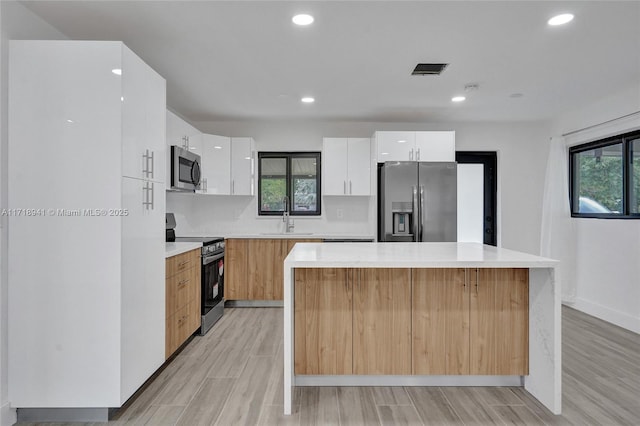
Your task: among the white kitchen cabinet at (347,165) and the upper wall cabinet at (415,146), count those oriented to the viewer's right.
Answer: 0

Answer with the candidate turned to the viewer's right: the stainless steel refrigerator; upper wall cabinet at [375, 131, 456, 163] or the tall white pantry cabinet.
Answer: the tall white pantry cabinet

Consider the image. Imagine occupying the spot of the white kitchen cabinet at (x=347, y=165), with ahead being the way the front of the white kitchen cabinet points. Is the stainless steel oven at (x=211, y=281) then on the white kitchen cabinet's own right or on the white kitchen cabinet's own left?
on the white kitchen cabinet's own right

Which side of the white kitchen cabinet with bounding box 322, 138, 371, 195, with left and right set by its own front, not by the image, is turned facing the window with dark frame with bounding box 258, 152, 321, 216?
right

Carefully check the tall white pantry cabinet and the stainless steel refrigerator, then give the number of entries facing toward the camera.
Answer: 1

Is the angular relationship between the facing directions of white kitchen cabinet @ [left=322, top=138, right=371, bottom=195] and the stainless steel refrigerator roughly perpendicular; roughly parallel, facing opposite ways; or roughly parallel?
roughly parallel

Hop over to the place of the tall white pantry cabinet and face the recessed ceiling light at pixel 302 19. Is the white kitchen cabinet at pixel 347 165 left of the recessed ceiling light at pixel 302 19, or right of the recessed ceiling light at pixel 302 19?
left

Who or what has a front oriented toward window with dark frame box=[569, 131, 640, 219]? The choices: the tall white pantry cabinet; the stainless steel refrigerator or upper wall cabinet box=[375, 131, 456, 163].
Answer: the tall white pantry cabinet

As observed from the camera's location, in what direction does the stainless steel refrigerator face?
facing the viewer

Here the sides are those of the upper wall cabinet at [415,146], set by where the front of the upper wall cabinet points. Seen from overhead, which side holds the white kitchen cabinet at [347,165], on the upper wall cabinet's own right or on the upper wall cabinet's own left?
on the upper wall cabinet's own right

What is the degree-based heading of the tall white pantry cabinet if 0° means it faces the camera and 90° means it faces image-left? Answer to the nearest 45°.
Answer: approximately 270°

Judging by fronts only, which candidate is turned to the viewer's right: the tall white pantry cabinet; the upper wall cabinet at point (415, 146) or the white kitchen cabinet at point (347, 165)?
the tall white pantry cabinet

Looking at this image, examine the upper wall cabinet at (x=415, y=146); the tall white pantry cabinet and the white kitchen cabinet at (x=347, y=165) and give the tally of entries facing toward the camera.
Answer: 2

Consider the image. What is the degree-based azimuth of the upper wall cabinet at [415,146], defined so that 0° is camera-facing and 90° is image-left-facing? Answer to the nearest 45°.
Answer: approximately 0°

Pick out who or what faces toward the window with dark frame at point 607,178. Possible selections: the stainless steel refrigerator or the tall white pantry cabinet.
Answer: the tall white pantry cabinet

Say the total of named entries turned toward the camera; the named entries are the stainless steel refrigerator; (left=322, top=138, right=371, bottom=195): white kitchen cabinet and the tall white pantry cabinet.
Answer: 2

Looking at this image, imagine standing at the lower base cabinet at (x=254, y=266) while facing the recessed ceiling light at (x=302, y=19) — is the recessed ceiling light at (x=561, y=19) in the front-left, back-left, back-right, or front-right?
front-left

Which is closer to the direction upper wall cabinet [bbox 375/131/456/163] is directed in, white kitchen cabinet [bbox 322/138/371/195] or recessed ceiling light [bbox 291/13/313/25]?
the recessed ceiling light

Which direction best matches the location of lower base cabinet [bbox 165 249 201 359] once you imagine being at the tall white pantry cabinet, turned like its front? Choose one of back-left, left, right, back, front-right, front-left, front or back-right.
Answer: front-left
